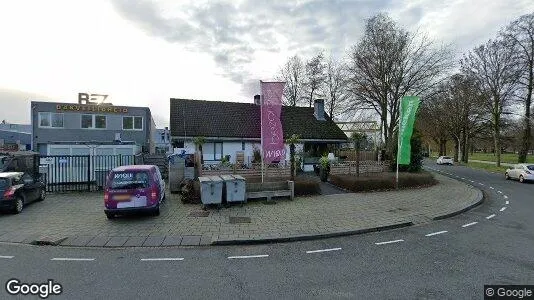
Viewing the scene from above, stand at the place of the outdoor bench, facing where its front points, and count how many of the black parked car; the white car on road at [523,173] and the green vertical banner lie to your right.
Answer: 1

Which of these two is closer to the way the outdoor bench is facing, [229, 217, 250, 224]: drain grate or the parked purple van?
the drain grate

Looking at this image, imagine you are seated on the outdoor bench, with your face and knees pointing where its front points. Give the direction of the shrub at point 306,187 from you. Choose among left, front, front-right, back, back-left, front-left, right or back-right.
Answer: back-left

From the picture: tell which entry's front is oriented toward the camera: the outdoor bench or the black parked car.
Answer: the outdoor bench

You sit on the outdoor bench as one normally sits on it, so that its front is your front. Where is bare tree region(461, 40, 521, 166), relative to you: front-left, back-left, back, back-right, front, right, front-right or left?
back-left

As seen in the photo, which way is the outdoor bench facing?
toward the camera

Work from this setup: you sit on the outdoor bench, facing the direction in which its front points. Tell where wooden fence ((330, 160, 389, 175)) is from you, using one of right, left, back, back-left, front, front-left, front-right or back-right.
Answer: back-left

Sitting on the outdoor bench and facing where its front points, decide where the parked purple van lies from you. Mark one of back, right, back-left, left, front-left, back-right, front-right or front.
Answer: front-right
